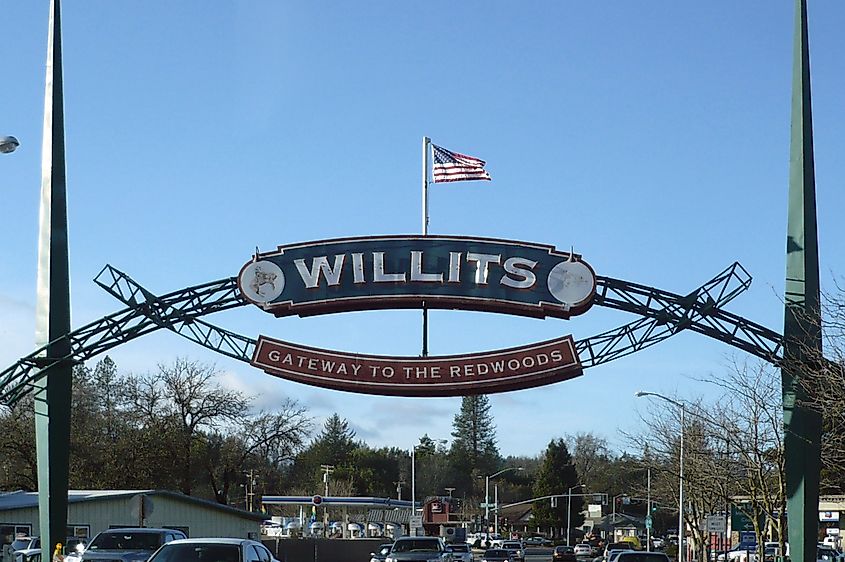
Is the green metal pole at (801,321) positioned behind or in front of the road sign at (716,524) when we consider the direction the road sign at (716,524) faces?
in front

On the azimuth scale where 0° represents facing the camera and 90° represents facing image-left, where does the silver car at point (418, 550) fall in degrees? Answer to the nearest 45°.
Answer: approximately 0°

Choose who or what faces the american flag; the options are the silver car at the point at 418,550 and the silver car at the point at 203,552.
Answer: the silver car at the point at 418,550

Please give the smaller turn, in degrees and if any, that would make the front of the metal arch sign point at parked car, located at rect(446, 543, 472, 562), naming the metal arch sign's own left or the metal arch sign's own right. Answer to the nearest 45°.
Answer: approximately 180°

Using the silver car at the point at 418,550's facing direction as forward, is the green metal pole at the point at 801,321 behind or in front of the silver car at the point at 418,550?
in front

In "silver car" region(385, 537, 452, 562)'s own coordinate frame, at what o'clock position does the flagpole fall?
The flagpole is roughly at 12 o'clock from the silver car.

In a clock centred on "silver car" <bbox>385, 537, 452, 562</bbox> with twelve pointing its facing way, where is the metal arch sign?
The metal arch sign is roughly at 12 o'clock from the silver car.

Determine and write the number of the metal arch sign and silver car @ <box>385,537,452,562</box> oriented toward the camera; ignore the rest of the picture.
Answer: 2

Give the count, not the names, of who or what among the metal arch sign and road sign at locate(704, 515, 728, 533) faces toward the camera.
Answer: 2
